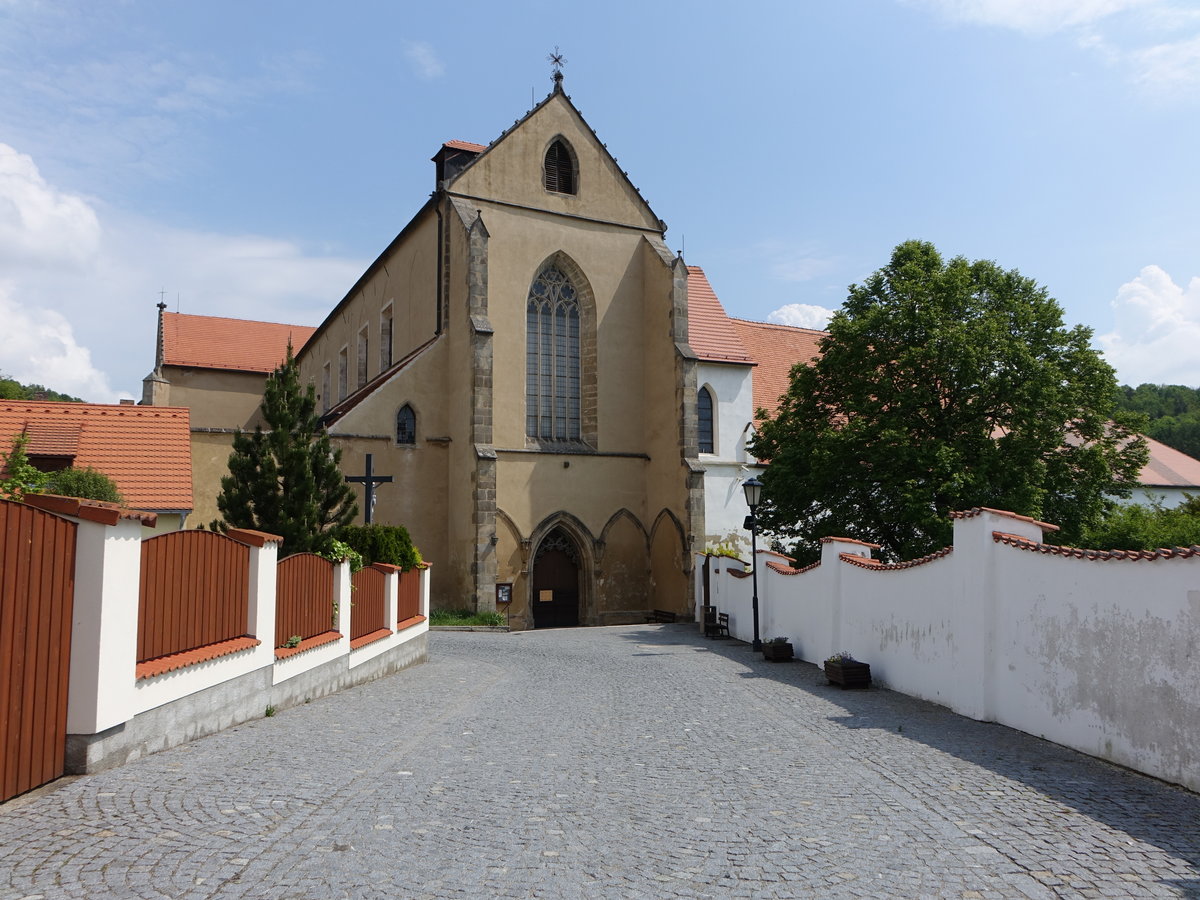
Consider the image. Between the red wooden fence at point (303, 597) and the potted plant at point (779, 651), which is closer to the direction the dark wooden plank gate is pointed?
the potted plant

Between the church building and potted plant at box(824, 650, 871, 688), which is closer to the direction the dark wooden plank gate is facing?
the potted plant

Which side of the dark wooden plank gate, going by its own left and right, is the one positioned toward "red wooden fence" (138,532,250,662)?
left

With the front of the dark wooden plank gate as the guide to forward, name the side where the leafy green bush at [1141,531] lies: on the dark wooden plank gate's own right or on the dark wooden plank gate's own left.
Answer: on the dark wooden plank gate's own left

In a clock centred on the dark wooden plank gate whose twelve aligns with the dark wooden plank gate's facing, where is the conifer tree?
The conifer tree is roughly at 8 o'clock from the dark wooden plank gate.

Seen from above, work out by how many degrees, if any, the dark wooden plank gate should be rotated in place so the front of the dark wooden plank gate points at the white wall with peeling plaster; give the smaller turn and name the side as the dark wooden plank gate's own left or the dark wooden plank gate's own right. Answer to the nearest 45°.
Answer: approximately 45° to the dark wooden plank gate's own left

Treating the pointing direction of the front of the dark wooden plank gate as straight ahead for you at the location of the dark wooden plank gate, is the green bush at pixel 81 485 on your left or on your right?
on your left

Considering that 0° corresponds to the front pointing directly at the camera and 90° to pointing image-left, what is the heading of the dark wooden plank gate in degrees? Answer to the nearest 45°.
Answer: approximately 315°

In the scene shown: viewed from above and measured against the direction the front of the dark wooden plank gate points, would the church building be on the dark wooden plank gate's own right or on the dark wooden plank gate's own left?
on the dark wooden plank gate's own left
